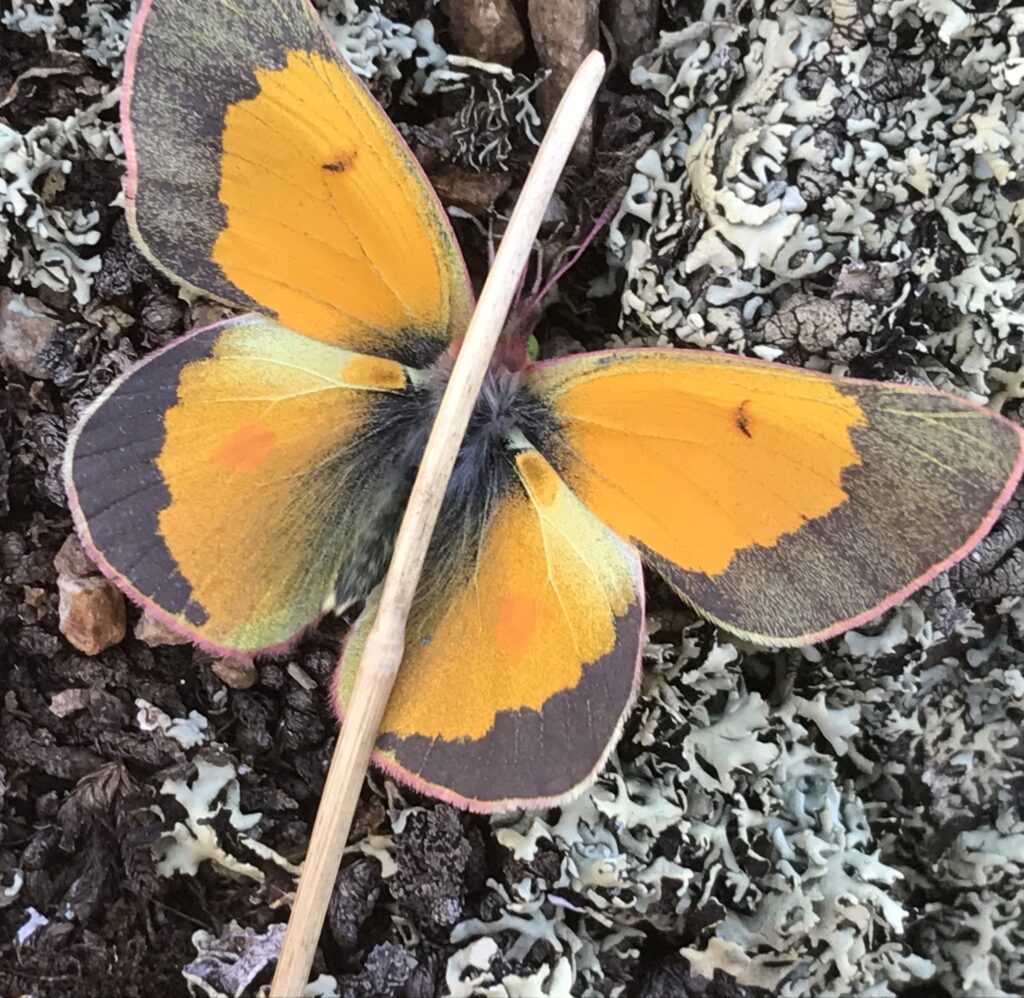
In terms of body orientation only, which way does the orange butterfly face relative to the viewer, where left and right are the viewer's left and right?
facing away from the viewer and to the right of the viewer
